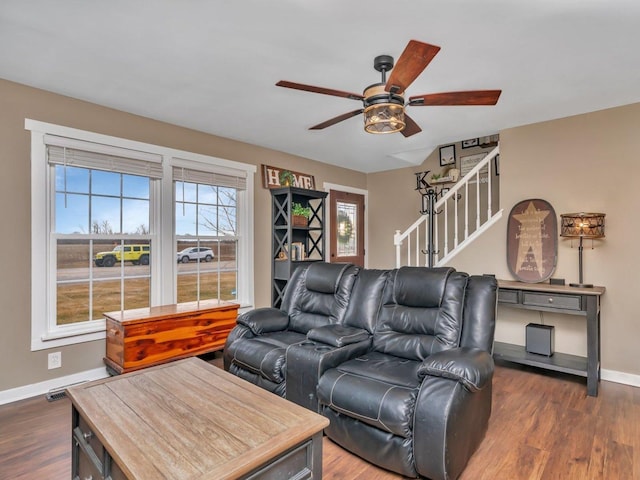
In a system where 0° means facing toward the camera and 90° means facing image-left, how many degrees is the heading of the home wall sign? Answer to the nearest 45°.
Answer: approximately 315°

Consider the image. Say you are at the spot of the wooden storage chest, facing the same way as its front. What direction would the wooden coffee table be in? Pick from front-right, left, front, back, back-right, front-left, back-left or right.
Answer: front-right

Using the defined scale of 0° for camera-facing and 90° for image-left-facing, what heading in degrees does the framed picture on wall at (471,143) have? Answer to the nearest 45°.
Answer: approximately 45°

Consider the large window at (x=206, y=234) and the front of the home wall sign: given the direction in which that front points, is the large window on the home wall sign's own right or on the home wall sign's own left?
on the home wall sign's own right

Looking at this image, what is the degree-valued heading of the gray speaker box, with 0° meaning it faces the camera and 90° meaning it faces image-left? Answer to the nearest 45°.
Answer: approximately 45°

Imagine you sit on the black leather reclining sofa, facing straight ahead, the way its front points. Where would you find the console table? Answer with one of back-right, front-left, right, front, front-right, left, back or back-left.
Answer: back

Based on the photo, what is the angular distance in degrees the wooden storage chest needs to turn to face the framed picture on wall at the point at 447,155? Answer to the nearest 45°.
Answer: approximately 45° to its left

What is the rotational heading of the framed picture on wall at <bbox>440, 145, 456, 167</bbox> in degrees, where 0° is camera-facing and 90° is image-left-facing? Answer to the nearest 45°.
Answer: approximately 45°
